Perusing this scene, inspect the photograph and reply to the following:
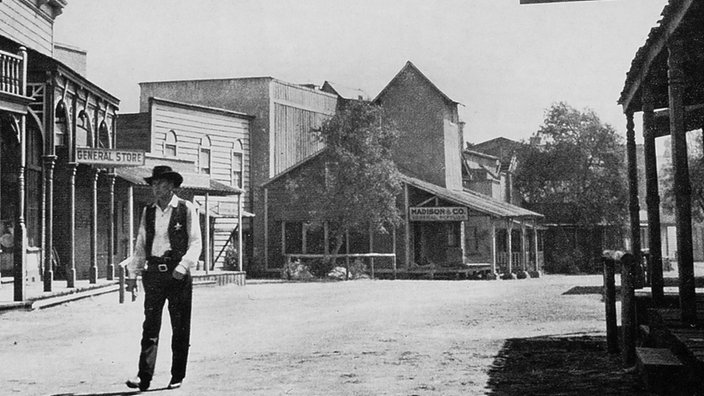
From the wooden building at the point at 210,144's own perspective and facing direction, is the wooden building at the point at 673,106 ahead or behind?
ahead

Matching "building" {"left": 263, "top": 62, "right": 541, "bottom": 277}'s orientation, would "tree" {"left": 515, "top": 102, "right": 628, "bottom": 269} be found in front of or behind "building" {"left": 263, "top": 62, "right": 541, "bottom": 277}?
behind

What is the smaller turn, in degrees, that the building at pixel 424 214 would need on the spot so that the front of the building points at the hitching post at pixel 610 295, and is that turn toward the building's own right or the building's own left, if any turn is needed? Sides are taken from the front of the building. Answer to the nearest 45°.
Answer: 0° — it already faces it

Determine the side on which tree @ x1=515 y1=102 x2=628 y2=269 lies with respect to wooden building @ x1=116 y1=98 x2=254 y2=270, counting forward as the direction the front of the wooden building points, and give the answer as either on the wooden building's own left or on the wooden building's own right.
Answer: on the wooden building's own left

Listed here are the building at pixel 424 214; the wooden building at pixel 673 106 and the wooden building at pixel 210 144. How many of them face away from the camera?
0

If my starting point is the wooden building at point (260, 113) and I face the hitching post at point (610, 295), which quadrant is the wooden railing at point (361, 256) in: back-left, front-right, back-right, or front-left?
front-left

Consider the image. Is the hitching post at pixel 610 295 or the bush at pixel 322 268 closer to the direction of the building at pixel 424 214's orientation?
the hitching post

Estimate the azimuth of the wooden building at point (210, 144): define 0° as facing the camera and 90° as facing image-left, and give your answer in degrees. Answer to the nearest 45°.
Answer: approximately 315°

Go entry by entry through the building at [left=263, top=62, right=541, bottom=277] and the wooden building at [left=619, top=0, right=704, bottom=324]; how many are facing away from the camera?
0

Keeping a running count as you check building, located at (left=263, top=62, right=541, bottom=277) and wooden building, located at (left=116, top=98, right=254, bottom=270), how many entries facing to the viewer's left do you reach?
0

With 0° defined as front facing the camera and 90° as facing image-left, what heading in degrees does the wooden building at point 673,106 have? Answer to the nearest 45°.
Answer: approximately 45°

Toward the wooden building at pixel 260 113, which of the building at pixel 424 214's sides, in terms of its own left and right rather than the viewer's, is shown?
right

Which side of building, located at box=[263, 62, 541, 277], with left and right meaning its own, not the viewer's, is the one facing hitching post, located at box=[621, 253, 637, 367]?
front

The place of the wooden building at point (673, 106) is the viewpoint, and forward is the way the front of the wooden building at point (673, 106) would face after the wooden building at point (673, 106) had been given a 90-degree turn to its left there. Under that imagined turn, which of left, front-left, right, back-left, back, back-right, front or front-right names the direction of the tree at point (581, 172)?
back-left

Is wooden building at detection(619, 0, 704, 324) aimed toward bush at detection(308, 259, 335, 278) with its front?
no

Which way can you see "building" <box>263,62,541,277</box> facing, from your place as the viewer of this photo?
facing the viewer

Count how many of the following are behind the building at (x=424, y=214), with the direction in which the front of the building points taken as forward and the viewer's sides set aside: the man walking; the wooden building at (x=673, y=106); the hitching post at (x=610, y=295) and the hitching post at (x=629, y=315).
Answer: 0

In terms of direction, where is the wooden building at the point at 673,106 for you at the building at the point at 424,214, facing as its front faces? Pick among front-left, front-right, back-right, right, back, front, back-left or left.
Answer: front
